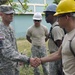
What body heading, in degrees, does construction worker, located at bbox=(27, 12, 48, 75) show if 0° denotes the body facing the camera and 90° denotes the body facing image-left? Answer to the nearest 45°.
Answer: approximately 0°

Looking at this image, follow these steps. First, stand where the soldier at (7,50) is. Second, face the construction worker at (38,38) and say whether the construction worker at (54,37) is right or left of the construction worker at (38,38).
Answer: right

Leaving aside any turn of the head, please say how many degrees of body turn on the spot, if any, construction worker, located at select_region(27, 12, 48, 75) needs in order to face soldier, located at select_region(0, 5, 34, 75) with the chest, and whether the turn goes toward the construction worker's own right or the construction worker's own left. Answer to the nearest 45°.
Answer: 0° — they already face them

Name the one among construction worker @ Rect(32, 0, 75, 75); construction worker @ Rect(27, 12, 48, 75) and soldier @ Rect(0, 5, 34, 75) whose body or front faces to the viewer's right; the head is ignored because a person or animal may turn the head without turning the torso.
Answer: the soldier

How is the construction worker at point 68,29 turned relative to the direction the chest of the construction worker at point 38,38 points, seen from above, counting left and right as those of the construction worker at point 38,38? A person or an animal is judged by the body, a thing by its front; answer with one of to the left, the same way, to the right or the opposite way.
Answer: to the right

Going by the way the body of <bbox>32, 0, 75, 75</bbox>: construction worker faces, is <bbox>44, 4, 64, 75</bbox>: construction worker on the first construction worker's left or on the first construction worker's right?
on the first construction worker's right

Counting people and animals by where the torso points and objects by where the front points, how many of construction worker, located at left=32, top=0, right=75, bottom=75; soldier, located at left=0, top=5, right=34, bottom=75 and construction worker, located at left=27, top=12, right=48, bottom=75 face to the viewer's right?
1

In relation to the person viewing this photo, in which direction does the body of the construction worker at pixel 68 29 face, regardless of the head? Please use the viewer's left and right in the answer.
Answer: facing to the left of the viewer

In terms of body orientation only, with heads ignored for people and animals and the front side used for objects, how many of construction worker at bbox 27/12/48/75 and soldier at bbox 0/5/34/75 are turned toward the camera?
1

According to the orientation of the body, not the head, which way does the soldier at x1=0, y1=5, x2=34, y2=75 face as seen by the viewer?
to the viewer's right

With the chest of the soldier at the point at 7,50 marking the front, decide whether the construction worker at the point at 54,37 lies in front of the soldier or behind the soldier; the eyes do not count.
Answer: in front
